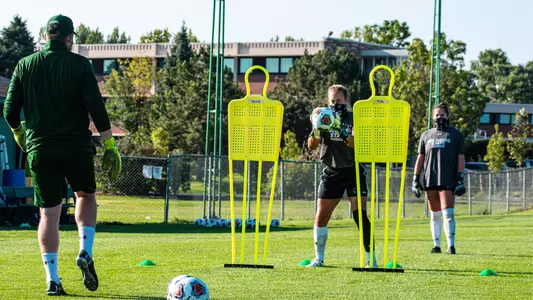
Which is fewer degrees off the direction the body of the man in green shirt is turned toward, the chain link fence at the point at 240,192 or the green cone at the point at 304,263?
the chain link fence

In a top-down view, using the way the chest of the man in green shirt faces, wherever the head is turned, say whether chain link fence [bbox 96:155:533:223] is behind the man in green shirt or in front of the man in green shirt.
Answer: in front

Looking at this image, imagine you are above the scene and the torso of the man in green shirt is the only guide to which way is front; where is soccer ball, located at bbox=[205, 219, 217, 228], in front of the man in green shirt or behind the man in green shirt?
in front

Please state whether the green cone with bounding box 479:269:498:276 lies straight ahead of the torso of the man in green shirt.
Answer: no

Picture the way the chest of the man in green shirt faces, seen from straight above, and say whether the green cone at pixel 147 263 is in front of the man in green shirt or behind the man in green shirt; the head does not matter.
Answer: in front

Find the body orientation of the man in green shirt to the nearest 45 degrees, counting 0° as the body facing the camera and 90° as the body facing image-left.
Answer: approximately 180°

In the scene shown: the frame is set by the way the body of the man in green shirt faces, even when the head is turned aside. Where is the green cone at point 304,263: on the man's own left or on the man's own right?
on the man's own right

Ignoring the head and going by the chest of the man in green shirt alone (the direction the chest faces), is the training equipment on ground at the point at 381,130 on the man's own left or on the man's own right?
on the man's own right

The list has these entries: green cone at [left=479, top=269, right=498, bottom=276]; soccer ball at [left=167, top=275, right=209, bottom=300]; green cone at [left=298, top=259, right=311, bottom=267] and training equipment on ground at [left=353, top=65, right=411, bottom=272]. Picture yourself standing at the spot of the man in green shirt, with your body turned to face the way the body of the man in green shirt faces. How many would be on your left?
0

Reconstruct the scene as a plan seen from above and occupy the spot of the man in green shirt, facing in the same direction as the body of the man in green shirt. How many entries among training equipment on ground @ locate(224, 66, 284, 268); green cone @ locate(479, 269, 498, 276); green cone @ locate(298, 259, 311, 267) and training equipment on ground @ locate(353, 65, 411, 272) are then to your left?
0

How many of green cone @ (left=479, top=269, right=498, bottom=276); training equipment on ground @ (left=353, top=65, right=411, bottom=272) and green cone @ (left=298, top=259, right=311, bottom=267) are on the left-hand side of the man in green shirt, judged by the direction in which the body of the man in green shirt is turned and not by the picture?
0

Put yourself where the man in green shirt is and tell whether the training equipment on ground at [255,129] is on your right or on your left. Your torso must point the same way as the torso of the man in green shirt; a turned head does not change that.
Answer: on your right

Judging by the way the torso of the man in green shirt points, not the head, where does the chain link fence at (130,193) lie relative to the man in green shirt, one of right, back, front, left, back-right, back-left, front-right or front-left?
front

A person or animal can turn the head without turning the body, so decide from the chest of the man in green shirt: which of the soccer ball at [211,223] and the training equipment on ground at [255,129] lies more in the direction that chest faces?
the soccer ball
